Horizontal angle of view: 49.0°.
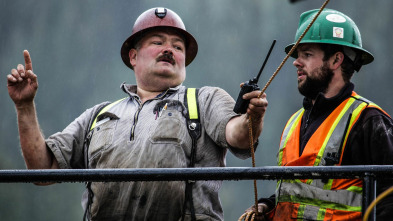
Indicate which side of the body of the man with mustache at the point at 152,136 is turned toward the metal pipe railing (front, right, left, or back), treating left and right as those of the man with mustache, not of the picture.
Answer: front

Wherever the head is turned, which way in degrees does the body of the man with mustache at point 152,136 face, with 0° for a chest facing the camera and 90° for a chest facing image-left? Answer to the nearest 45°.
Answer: approximately 0°

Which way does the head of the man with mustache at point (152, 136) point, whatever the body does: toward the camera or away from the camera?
toward the camera
